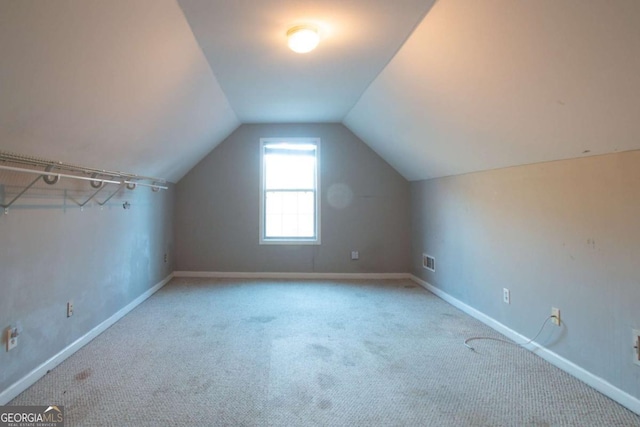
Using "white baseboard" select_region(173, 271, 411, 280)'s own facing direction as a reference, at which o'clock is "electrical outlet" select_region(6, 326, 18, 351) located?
The electrical outlet is roughly at 1 o'clock from the white baseboard.

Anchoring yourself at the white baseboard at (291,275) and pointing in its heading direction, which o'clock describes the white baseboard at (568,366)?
the white baseboard at (568,366) is roughly at 11 o'clock from the white baseboard at (291,275).

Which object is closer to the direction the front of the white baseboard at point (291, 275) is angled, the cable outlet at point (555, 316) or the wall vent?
the cable outlet

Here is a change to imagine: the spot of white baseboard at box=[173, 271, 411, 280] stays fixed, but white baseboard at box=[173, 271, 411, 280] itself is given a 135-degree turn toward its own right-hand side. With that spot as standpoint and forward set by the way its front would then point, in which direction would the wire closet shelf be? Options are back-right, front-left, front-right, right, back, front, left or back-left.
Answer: left

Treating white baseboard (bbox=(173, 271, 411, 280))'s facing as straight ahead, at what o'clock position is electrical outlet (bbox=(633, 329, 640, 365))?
The electrical outlet is roughly at 11 o'clock from the white baseboard.

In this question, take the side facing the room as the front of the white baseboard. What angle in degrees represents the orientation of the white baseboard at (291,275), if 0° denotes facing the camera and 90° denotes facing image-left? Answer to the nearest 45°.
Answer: approximately 0°

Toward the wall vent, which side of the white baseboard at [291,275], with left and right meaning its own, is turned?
left

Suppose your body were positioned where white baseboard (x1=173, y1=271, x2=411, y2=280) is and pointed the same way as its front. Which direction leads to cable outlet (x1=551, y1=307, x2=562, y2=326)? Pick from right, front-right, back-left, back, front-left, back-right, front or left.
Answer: front-left

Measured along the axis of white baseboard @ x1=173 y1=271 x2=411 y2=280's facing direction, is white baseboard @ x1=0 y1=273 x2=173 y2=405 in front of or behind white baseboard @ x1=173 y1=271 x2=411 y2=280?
in front
